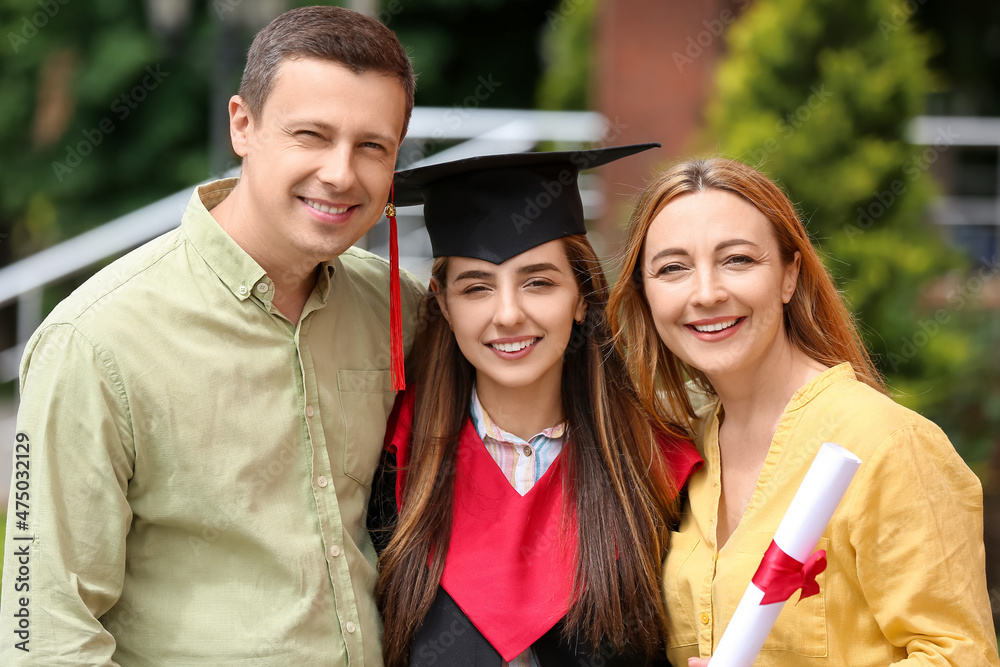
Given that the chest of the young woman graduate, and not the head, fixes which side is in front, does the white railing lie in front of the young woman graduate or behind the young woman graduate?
behind

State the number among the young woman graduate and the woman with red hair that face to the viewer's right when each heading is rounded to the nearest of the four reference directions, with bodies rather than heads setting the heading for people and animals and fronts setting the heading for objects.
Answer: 0

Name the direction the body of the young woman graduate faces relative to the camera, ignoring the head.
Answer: toward the camera

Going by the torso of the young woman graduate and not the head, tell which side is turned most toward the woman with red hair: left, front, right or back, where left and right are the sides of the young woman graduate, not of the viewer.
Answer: left

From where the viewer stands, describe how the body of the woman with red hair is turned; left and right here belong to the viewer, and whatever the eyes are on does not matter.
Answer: facing the viewer and to the left of the viewer

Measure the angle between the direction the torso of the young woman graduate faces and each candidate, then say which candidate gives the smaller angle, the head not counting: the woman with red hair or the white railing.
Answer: the woman with red hair

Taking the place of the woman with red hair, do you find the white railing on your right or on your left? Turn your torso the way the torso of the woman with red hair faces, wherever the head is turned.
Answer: on your right

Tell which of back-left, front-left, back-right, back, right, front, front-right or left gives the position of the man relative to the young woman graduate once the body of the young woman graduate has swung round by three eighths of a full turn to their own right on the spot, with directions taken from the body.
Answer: left

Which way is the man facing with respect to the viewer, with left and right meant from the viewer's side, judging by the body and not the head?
facing the viewer and to the right of the viewer
